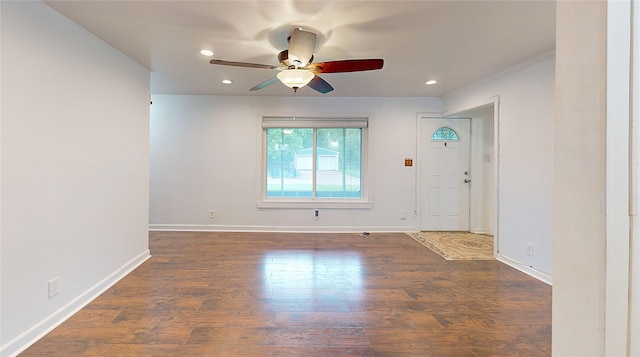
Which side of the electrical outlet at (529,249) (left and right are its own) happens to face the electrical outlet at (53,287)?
front

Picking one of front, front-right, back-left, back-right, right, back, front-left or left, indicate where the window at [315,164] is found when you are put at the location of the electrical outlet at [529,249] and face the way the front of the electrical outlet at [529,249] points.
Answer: front-right

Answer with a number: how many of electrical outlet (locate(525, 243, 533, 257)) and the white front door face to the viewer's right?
0

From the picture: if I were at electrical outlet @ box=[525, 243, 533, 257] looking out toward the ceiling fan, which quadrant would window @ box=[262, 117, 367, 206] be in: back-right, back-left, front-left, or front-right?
front-right

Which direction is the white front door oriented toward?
toward the camera

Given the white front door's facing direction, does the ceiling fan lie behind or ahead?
ahead

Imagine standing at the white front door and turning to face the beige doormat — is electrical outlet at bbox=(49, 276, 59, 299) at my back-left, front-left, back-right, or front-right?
front-right

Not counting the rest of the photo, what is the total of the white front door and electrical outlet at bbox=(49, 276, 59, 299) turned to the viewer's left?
0

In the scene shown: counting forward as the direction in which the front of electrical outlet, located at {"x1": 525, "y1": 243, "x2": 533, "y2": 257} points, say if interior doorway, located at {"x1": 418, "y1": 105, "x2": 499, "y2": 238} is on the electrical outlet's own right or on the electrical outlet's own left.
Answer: on the electrical outlet's own right

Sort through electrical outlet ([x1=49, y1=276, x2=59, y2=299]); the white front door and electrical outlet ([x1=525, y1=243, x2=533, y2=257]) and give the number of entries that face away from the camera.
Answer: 0

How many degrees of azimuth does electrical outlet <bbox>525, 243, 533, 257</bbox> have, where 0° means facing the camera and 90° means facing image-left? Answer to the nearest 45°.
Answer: approximately 45°

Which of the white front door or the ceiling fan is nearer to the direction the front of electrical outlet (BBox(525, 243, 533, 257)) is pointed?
the ceiling fan

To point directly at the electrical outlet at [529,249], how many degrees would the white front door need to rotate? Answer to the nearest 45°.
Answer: approximately 45° to its left

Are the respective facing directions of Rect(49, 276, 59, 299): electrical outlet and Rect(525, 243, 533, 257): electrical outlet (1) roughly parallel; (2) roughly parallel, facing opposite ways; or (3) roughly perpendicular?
roughly parallel, facing opposite ways

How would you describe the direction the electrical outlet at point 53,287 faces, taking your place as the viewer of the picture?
facing the viewer and to the right of the viewer

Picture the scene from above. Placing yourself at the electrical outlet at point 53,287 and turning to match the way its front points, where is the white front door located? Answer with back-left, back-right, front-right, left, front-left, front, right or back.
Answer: front-left
